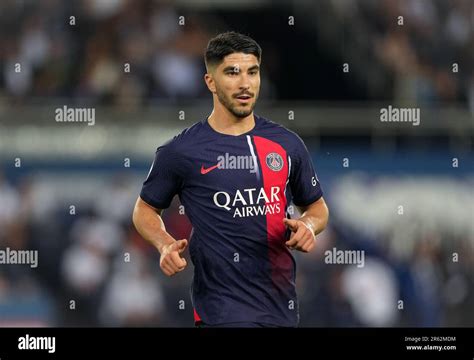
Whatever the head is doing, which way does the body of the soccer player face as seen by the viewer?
toward the camera
